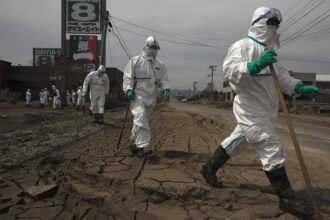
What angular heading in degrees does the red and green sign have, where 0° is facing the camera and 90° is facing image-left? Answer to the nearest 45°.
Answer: approximately 0°

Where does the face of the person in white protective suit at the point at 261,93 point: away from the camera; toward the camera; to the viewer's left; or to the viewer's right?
to the viewer's right

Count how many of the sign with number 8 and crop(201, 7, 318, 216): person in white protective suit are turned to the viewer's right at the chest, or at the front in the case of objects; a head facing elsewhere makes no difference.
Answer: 1

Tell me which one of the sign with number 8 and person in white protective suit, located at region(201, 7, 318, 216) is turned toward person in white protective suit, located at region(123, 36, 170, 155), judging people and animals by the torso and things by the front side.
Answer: the sign with number 8

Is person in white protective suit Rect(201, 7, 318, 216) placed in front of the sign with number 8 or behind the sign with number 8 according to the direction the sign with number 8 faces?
in front

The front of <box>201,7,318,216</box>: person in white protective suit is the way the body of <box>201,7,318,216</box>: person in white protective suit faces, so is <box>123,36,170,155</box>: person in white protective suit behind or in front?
behind

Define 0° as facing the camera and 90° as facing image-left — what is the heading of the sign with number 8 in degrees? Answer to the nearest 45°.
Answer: approximately 0°

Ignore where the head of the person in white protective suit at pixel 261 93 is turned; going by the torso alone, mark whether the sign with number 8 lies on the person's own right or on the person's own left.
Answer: on the person's own left

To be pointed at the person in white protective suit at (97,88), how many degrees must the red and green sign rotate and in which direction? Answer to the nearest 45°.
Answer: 0° — it already faces them

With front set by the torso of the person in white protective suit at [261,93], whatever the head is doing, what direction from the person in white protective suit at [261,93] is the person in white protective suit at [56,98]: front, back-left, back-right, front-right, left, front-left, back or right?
back-left

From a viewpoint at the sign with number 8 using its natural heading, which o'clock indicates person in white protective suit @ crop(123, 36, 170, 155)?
The person in white protective suit is roughly at 12 o'clock from the sign with number 8.

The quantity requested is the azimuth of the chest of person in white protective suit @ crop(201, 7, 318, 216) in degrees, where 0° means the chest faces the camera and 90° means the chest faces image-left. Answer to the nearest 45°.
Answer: approximately 270°
